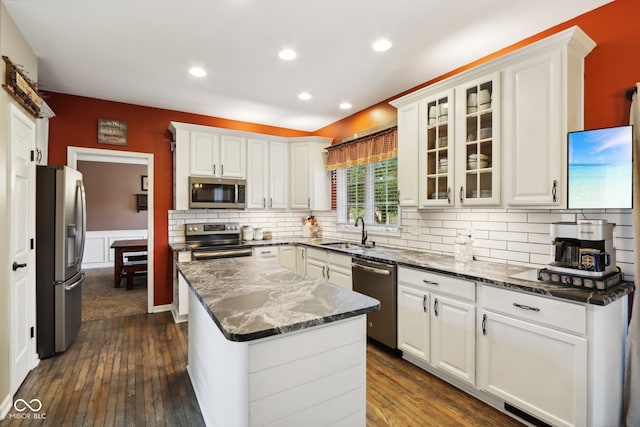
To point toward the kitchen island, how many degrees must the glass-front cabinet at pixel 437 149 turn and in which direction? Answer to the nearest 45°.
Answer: approximately 45° to its left

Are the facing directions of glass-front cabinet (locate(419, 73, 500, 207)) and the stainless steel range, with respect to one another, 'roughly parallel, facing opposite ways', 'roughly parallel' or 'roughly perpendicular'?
roughly perpendicular

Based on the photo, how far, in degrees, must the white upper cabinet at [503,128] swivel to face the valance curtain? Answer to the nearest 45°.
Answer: approximately 90° to its right

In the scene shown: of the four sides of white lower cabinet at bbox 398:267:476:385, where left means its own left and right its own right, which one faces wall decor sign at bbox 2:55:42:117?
front

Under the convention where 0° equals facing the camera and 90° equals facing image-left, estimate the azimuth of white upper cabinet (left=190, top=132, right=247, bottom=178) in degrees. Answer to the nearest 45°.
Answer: approximately 0°

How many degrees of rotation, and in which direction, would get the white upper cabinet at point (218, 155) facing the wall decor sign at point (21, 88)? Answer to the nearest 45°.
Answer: approximately 45° to its right

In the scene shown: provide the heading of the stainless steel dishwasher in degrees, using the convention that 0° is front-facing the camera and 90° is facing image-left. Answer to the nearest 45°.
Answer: approximately 45°

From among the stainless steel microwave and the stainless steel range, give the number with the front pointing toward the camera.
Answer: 2
